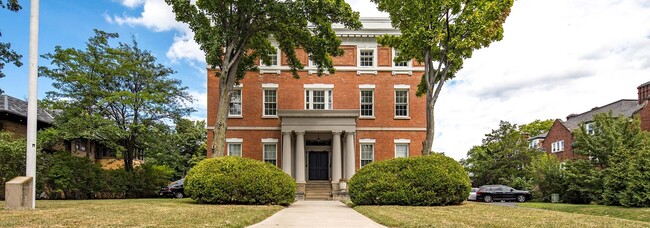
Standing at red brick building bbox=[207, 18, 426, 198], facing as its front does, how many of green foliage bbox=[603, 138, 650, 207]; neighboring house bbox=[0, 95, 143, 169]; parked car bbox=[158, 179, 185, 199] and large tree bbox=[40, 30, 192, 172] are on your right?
3

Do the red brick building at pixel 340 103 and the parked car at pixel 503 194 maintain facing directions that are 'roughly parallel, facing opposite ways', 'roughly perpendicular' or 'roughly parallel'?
roughly perpendicular

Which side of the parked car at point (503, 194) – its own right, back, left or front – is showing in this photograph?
right

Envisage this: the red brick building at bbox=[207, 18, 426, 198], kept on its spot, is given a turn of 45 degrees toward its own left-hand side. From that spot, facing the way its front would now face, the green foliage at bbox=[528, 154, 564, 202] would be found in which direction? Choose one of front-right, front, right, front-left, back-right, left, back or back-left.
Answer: front-left

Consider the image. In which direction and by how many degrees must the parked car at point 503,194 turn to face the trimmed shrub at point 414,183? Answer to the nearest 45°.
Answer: approximately 90° to its right

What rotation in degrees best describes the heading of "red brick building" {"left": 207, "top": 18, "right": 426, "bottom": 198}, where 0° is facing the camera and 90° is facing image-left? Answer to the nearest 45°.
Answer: approximately 0°

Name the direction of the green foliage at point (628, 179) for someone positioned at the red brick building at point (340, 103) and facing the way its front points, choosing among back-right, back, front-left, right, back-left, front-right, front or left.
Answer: front-left

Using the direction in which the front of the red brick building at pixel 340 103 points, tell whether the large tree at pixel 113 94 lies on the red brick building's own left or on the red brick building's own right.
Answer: on the red brick building's own right

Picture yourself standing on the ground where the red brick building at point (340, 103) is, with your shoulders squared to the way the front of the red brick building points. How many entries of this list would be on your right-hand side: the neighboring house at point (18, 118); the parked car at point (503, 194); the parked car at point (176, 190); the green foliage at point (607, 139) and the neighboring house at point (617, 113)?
2

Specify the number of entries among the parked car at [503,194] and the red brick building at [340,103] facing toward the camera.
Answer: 1
